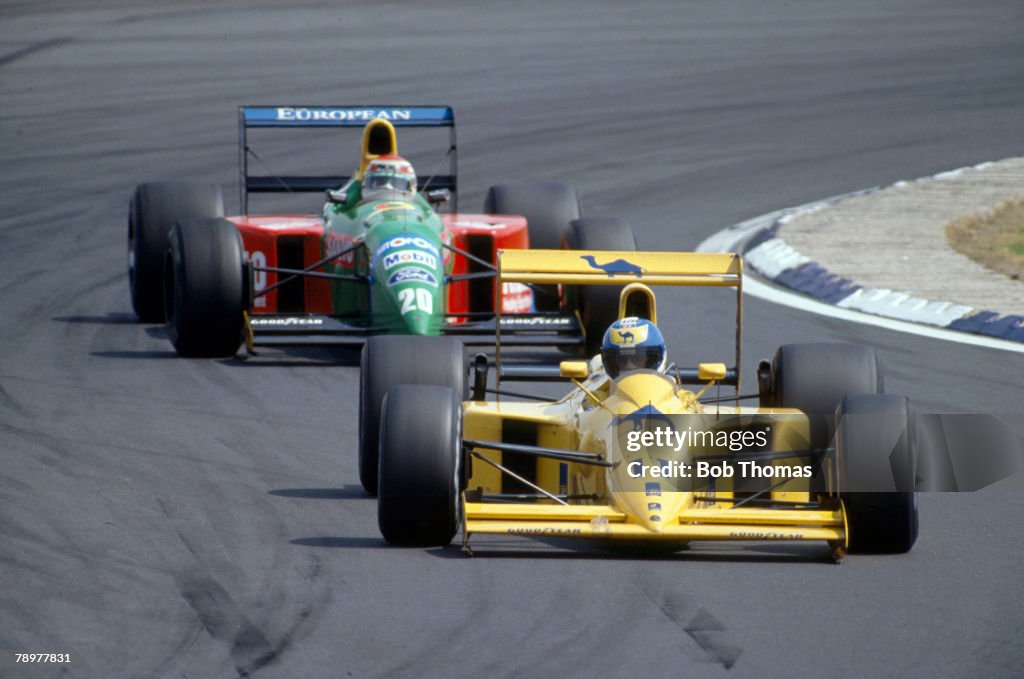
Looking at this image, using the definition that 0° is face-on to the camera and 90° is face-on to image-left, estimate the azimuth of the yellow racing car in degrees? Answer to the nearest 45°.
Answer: approximately 0°
